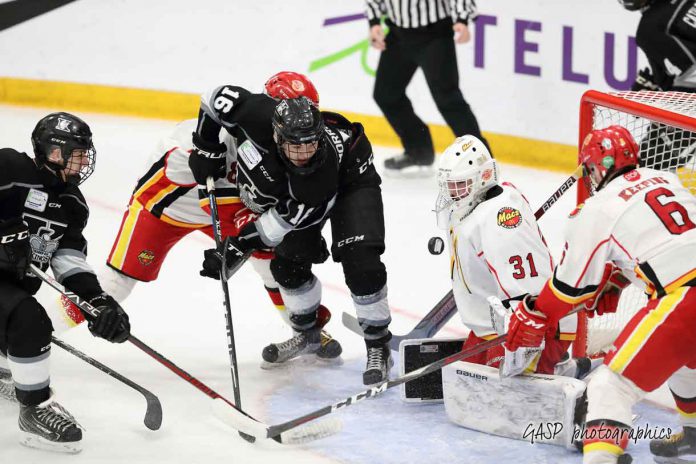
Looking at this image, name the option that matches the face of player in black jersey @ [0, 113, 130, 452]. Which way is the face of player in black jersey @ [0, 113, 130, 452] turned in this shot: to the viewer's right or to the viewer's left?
to the viewer's right

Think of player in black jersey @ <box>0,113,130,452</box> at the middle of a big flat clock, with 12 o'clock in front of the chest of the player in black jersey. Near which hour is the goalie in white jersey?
The goalie in white jersey is roughly at 11 o'clock from the player in black jersey.

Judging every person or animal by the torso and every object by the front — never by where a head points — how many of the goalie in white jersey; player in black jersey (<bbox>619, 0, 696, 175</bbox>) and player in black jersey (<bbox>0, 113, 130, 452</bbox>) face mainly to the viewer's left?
2

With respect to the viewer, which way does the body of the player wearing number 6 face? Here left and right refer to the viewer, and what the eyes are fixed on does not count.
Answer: facing away from the viewer and to the left of the viewer

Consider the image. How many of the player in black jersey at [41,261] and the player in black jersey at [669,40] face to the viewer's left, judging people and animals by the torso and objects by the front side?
1

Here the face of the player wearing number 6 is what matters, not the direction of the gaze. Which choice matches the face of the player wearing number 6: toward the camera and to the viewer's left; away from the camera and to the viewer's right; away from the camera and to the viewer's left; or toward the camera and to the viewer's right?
away from the camera and to the viewer's left

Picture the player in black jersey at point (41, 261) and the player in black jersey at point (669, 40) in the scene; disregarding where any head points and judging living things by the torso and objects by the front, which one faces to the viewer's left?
the player in black jersey at point (669, 40)

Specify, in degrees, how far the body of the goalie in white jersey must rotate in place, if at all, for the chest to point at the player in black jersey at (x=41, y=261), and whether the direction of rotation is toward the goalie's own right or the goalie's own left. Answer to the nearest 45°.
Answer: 0° — they already face them

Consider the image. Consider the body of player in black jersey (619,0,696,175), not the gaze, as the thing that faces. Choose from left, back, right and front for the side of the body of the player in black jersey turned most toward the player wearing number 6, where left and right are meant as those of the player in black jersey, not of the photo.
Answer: left

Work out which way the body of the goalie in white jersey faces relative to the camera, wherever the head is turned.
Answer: to the viewer's left

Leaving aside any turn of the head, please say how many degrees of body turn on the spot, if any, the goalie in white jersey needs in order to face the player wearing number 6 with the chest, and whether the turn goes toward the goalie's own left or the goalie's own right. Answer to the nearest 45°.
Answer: approximately 135° to the goalie's own left

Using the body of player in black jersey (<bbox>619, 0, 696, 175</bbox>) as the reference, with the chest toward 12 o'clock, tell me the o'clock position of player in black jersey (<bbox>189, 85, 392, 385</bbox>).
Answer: player in black jersey (<bbox>189, 85, 392, 385</bbox>) is roughly at 10 o'clock from player in black jersey (<bbox>619, 0, 696, 175</bbox>).

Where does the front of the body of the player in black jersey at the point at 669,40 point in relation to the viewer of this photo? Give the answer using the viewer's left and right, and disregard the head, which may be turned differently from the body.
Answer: facing to the left of the viewer

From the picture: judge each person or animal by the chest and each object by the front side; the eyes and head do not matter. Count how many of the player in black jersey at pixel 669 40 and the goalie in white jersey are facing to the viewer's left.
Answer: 2
